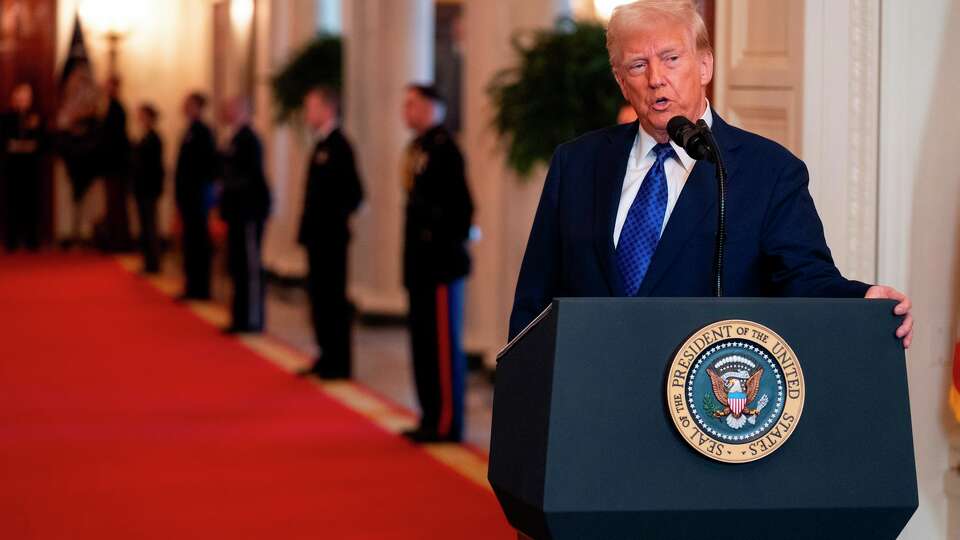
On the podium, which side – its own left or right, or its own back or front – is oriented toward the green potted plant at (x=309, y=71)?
back

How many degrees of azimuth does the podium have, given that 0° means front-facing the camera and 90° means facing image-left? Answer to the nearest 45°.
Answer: approximately 0°

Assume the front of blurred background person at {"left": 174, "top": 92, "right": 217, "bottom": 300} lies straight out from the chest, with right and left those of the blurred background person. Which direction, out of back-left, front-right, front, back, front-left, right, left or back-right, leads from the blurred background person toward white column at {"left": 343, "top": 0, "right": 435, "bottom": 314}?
back-left

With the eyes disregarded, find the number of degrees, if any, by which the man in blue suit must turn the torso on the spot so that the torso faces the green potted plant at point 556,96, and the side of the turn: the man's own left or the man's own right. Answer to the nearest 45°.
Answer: approximately 135° to the man's own right

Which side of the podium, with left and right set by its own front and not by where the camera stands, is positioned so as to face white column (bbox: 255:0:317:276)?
back

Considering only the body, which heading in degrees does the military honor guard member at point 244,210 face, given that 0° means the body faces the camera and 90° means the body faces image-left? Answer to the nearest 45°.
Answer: approximately 90°

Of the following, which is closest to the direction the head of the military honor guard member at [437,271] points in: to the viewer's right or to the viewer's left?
to the viewer's left

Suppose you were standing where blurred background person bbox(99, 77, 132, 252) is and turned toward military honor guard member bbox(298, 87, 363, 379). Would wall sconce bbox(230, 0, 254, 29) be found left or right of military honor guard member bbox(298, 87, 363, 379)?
left

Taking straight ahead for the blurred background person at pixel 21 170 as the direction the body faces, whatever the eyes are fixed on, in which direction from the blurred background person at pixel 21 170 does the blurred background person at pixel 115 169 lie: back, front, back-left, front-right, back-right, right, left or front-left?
front-left

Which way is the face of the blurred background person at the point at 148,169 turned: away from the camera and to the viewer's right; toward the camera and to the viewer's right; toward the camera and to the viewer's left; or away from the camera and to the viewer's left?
toward the camera and to the viewer's left

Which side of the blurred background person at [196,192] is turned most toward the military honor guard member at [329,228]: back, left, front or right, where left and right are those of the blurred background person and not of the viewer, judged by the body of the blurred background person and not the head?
left

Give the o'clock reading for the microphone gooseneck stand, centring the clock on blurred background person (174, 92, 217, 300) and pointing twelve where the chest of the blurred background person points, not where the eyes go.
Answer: The microphone gooseneck stand is roughly at 9 o'clock from the blurred background person.
